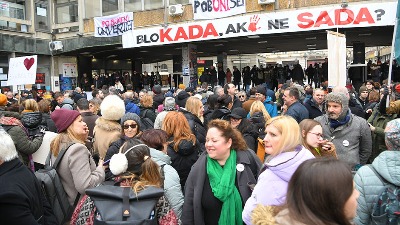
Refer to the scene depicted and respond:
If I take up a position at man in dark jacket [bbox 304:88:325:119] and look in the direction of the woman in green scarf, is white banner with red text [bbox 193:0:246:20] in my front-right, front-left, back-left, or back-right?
back-right

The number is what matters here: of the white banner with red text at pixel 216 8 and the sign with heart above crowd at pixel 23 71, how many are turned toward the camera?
2

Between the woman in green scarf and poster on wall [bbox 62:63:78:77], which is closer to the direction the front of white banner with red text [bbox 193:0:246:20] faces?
the woman in green scarf
